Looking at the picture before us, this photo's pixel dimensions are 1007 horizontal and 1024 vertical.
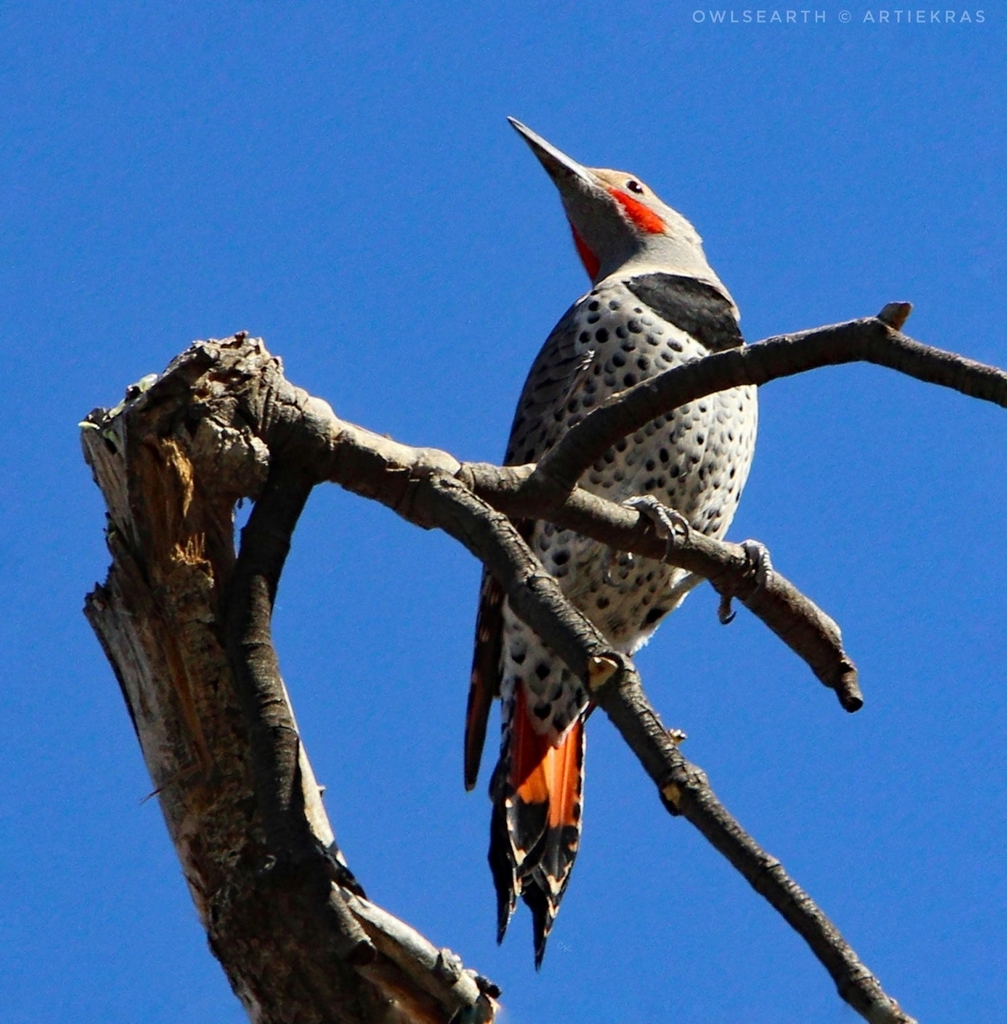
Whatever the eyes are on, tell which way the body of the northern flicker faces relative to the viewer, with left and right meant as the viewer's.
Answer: facing the viewer and to the right of the viewer

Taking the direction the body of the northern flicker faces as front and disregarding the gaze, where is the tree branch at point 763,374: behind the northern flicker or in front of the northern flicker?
in front
